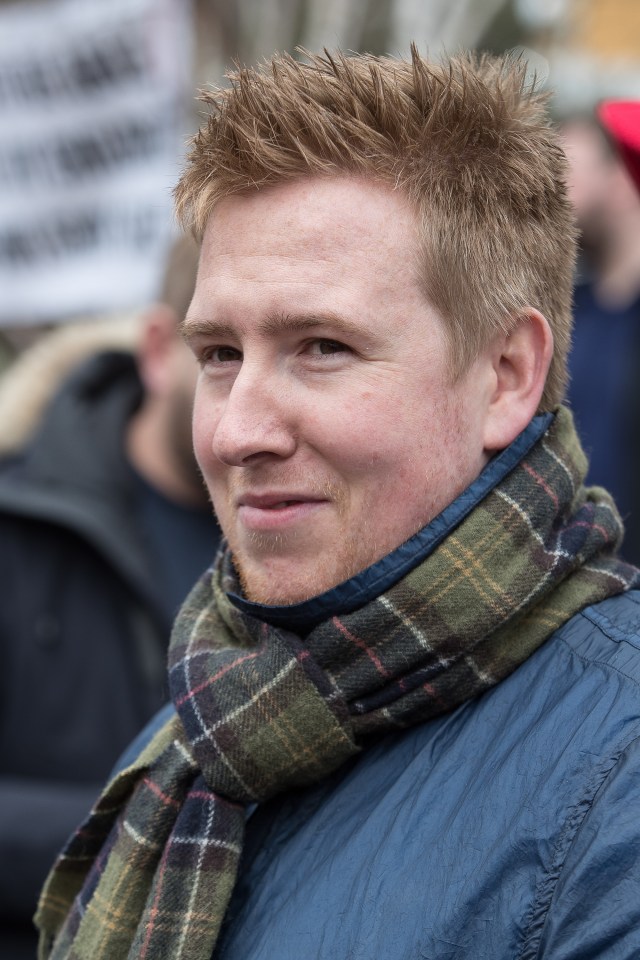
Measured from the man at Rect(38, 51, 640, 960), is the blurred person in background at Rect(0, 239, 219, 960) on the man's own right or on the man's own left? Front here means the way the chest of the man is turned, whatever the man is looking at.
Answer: on the man's own right

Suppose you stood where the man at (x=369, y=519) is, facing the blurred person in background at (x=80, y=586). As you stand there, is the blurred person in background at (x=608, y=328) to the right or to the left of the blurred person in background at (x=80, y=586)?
right

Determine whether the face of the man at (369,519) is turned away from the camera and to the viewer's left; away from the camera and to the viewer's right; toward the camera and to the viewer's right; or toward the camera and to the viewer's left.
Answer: toward the camera and to the viewer's left

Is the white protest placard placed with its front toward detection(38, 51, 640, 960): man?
yes

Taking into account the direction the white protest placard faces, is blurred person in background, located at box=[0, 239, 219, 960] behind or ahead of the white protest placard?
ahead

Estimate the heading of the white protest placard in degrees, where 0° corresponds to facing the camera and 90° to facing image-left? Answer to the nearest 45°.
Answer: approximately 0°

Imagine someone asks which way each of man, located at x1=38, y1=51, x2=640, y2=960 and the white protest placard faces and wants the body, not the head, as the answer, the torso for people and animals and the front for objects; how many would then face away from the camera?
0
